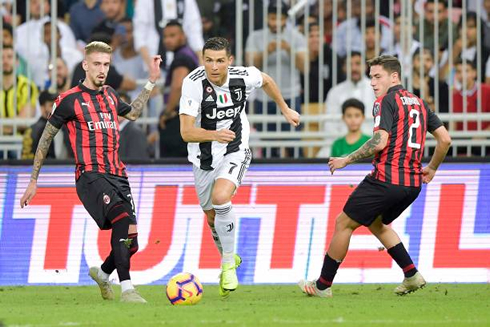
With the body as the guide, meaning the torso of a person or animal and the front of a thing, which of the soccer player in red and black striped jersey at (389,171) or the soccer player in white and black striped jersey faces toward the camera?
the soccer player in white and black striped jersey

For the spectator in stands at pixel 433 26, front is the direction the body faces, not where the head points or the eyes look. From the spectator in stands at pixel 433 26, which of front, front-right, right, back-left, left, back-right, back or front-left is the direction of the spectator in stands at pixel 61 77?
right

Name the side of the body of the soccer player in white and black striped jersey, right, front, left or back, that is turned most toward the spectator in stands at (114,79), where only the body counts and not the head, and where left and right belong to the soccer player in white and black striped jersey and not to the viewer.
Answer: back

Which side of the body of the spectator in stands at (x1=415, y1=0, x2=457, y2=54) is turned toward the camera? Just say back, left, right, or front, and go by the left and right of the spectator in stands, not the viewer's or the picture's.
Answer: front

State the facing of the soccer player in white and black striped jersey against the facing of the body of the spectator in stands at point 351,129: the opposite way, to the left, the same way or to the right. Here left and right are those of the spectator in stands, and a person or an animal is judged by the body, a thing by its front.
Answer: the same way

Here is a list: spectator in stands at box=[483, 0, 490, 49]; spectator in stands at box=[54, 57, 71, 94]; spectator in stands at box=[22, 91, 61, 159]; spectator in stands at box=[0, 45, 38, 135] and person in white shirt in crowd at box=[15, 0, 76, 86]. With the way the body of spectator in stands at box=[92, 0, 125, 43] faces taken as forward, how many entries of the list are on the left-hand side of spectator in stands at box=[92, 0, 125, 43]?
1

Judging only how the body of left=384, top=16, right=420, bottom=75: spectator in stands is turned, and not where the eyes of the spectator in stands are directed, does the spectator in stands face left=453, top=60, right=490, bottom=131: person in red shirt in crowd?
no

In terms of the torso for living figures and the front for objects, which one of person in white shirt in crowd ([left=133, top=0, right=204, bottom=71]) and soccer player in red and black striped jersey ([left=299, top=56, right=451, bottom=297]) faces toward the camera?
the person in white shirt in crowd

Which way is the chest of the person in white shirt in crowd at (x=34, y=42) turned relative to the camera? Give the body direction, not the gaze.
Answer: toward the camera

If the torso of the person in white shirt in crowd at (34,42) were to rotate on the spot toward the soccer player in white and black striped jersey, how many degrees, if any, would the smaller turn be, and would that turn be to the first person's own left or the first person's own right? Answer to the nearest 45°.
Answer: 0° — they already face them

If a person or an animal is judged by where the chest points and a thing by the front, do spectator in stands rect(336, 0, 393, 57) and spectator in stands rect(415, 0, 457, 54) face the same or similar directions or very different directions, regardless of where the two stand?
same or similar directions

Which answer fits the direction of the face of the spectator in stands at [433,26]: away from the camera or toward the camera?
toward the camera

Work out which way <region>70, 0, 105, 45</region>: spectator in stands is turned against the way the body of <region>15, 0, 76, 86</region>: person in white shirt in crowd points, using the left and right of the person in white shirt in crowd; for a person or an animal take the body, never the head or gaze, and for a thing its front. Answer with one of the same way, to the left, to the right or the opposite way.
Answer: the same way

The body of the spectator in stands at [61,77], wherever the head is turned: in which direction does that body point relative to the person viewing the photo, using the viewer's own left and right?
facing the viewer

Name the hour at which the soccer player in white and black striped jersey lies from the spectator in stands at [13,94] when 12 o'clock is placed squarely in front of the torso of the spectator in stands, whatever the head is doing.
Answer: The soccer player in white and black striped jersey is roughly at 11 o'clock from the spectator in stands.

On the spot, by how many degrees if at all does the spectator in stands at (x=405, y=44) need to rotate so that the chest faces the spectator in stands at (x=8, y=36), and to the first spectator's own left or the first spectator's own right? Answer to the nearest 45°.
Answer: approximately 90° to the first spectator's own right

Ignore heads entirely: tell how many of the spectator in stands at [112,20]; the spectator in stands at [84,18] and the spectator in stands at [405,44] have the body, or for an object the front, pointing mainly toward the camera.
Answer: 3

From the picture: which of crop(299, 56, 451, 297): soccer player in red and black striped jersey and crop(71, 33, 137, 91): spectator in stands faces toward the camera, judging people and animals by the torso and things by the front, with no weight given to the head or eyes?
the spectator in stands

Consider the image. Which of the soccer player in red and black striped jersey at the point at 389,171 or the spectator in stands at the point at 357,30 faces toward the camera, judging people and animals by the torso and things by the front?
the spectator in stands
